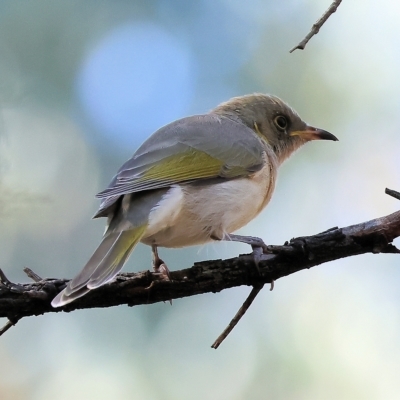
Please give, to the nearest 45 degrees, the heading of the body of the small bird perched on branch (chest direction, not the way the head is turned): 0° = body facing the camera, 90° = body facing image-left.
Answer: approximately 270°
